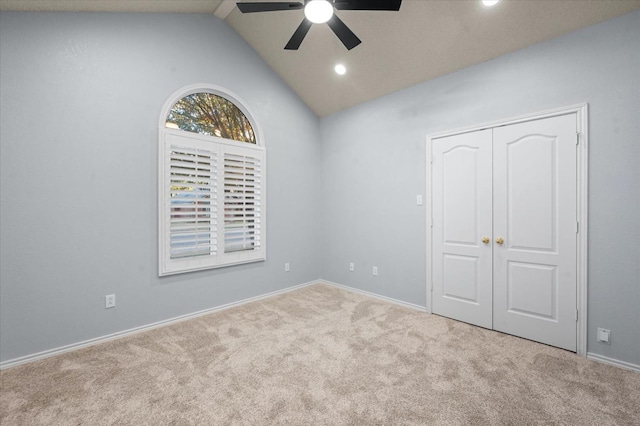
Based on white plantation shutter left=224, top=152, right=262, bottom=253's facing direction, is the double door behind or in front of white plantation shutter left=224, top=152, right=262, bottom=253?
in front

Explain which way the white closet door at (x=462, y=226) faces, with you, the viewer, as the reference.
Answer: facing the viewer and to the left of the viewer

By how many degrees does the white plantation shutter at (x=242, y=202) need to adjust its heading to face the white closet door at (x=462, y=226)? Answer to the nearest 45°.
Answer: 0° — it already faces it

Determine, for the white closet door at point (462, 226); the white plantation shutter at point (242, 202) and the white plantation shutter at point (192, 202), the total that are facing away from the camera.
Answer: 0

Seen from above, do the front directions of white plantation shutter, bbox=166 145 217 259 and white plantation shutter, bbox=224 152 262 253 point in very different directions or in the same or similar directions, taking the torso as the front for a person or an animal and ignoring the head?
same or similar directions

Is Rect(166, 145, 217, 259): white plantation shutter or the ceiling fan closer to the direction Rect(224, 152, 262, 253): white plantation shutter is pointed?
the ceiling fan

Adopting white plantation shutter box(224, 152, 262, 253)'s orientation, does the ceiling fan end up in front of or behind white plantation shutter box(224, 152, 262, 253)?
in front

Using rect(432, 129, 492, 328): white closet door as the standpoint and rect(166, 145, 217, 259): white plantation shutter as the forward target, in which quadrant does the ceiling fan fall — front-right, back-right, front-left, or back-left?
front-left

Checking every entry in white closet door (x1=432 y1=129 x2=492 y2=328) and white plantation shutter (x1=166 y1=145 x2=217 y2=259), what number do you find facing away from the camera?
0

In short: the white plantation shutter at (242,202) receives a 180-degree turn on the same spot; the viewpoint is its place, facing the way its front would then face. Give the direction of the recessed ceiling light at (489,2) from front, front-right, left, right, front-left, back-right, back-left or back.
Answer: back

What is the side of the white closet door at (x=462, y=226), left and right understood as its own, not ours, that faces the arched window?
right

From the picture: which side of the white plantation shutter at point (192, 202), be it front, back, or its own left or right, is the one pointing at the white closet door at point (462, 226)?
front

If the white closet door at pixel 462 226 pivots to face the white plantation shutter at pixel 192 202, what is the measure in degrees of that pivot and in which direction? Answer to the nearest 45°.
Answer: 0° — it already faces it

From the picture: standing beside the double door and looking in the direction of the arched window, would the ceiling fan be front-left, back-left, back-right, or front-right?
front-left

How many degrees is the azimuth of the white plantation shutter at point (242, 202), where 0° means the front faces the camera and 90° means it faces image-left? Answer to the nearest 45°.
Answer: approximately 315°

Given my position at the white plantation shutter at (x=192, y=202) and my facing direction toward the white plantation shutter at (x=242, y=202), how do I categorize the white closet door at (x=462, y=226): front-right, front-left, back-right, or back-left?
front-right

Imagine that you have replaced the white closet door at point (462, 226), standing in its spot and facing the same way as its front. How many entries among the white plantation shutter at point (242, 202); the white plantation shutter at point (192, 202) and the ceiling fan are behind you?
0

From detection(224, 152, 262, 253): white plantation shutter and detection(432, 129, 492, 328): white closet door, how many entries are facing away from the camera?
0

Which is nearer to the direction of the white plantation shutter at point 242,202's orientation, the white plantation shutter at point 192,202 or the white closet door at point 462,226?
the white closet door

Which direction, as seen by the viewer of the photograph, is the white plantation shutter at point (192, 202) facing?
facing the viewer and to the right of the viewer

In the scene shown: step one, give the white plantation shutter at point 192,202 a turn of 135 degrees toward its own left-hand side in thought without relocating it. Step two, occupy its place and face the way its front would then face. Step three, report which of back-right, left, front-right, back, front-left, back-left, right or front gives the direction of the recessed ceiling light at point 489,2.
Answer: back-right

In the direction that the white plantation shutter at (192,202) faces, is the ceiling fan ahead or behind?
ahead
